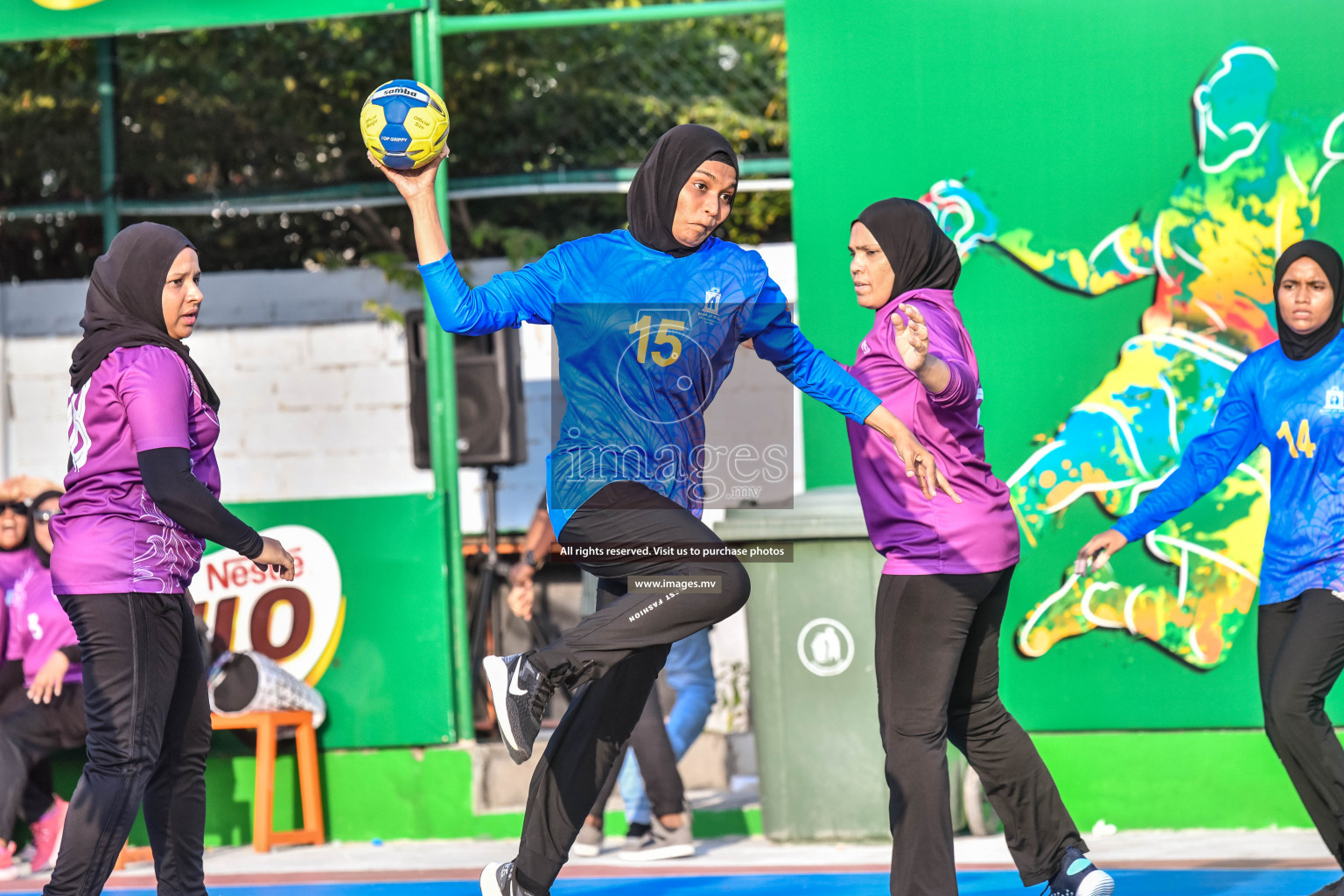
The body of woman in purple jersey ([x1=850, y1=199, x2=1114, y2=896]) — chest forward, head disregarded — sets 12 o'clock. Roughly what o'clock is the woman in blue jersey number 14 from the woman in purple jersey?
The woman in blue jersey number 14 is roughly at 5 o'clock from the woman in purple jersey.

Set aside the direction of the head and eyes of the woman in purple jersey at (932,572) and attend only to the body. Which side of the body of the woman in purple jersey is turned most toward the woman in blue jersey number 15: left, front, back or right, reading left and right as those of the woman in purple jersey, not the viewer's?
front

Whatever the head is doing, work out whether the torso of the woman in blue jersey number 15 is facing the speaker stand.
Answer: no

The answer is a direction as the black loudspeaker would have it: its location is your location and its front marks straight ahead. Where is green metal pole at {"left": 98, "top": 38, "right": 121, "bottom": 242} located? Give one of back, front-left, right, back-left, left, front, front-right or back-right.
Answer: right

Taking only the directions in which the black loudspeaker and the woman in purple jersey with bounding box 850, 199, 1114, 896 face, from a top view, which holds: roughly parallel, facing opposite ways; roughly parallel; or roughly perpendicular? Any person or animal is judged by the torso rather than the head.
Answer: roughly perpendicular

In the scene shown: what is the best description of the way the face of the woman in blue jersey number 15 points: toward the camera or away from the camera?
toward the camera

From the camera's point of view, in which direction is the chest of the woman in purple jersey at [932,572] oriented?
to the viewer's left

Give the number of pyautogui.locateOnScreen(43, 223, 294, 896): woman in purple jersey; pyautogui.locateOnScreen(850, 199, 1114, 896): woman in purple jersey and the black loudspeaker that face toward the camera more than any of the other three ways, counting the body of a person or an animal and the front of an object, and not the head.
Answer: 1

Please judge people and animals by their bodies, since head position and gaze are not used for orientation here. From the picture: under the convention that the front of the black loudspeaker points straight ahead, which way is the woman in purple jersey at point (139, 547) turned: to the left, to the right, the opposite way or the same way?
to the left

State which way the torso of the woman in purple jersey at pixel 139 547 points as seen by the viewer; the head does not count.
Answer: to the viewer's right

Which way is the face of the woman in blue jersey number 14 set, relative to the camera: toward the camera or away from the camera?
toward the camera

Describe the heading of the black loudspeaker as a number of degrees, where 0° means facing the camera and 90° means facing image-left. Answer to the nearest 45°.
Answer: approximately 0°

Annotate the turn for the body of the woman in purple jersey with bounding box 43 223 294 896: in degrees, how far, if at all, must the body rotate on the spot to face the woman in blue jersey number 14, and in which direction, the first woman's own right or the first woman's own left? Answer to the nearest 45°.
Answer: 0° — they already face them

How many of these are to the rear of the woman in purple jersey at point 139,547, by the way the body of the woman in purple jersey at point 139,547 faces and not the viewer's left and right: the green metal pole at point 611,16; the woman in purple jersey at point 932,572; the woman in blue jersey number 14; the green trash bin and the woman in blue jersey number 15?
0

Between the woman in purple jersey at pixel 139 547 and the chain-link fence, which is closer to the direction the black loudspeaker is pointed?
the woman in purple jersey

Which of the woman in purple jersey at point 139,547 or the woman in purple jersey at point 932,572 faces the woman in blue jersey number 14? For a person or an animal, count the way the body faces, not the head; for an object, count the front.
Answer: the woman in purple jersey at point 139,547

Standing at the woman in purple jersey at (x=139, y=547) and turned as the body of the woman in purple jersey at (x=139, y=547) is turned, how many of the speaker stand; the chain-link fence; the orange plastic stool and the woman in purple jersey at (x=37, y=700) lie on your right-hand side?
0

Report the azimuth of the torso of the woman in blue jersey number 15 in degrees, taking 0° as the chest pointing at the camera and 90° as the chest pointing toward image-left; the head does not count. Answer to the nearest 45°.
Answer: approximately 315°

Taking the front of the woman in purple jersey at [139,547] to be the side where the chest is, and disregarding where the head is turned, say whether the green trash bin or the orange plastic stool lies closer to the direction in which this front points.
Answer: the green trash bin

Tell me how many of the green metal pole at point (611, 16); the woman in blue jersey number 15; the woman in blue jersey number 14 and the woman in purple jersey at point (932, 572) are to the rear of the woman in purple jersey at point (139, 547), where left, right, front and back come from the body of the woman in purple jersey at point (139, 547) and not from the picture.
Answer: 0

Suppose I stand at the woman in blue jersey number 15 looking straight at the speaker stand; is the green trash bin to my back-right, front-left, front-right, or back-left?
front-right
